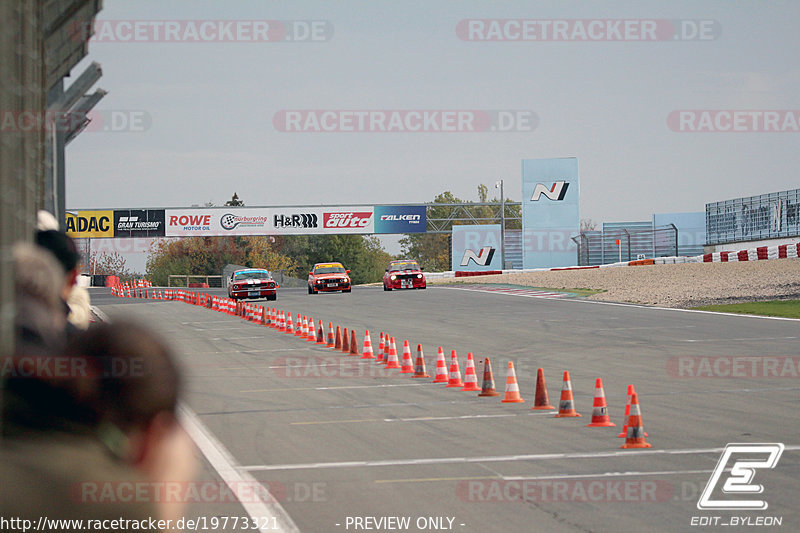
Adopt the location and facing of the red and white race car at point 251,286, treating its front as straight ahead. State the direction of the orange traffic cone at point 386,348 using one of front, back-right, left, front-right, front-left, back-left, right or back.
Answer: front

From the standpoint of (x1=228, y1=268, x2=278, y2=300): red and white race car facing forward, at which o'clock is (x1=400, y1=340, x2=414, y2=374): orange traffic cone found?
The orange traffic cone is roughly at 12 o'clock from the red and white race car.

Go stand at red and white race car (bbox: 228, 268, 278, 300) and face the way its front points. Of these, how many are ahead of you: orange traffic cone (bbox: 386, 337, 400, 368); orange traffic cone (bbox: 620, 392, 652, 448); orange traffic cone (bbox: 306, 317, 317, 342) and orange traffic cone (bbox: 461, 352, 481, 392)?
4

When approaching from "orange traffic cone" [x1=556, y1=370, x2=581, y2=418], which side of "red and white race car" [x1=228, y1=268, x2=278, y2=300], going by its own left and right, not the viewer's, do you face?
front

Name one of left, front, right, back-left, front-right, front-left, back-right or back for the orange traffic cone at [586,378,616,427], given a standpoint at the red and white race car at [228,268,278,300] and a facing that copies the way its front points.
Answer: front

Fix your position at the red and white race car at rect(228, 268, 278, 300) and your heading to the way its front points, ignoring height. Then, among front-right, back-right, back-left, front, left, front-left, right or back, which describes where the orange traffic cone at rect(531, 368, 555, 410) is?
front

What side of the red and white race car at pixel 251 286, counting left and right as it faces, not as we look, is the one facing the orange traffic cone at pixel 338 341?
front

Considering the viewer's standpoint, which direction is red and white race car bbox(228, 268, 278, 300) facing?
facing the viewer

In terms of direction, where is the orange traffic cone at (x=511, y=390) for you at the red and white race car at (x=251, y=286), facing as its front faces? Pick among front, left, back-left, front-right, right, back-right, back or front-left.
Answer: front

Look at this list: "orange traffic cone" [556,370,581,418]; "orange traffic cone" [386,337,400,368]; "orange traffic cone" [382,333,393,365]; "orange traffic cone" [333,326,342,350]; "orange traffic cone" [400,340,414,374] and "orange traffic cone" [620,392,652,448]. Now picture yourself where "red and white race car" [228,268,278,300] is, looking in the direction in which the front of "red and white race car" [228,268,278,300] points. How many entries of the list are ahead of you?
6

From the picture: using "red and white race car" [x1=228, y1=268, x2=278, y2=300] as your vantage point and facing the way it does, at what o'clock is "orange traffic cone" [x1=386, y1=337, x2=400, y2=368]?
The orange traffic cone is roughly at 12 o'clock from the red and white race car.

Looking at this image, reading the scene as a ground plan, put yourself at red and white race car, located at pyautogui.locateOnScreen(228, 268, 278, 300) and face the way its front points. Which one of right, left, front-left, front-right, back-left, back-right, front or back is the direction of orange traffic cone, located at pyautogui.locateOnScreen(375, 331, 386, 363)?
front

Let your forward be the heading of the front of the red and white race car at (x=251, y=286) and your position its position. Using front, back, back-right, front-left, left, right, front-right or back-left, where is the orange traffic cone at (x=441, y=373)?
front

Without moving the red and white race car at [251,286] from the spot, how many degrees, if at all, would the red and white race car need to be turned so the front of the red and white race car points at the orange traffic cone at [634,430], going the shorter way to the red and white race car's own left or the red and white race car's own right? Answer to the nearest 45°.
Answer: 0° — it already faces it
